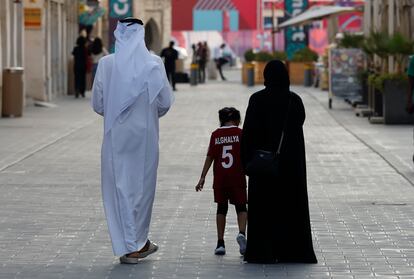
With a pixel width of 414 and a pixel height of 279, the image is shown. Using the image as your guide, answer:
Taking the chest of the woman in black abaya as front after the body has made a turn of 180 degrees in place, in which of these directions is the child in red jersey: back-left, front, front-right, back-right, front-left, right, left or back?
back-right

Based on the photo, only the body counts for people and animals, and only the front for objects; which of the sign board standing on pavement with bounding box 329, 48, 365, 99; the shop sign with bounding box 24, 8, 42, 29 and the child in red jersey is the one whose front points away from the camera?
the child in red jersey

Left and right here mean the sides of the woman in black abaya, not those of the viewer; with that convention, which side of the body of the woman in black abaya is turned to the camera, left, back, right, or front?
back

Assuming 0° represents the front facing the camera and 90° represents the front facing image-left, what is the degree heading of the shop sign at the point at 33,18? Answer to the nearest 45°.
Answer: approximately 0°

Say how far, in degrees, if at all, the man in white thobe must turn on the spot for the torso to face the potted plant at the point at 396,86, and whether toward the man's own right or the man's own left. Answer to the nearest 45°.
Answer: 0° — they already face it

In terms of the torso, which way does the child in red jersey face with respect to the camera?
away from the camera

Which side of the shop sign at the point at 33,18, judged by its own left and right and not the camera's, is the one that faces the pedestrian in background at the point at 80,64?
back

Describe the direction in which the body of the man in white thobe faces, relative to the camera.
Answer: away from the camera

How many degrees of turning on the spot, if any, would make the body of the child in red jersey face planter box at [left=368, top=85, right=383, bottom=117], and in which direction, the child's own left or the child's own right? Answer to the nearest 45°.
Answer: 0° — they already face it

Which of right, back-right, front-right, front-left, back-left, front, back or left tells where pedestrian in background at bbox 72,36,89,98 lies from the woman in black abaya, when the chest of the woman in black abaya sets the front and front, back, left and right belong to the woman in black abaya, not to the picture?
front

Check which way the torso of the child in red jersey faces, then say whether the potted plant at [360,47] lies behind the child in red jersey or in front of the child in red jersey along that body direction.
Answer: in front

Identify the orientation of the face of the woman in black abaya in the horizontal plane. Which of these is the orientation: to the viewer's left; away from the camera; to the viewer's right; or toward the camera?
away from the camera
